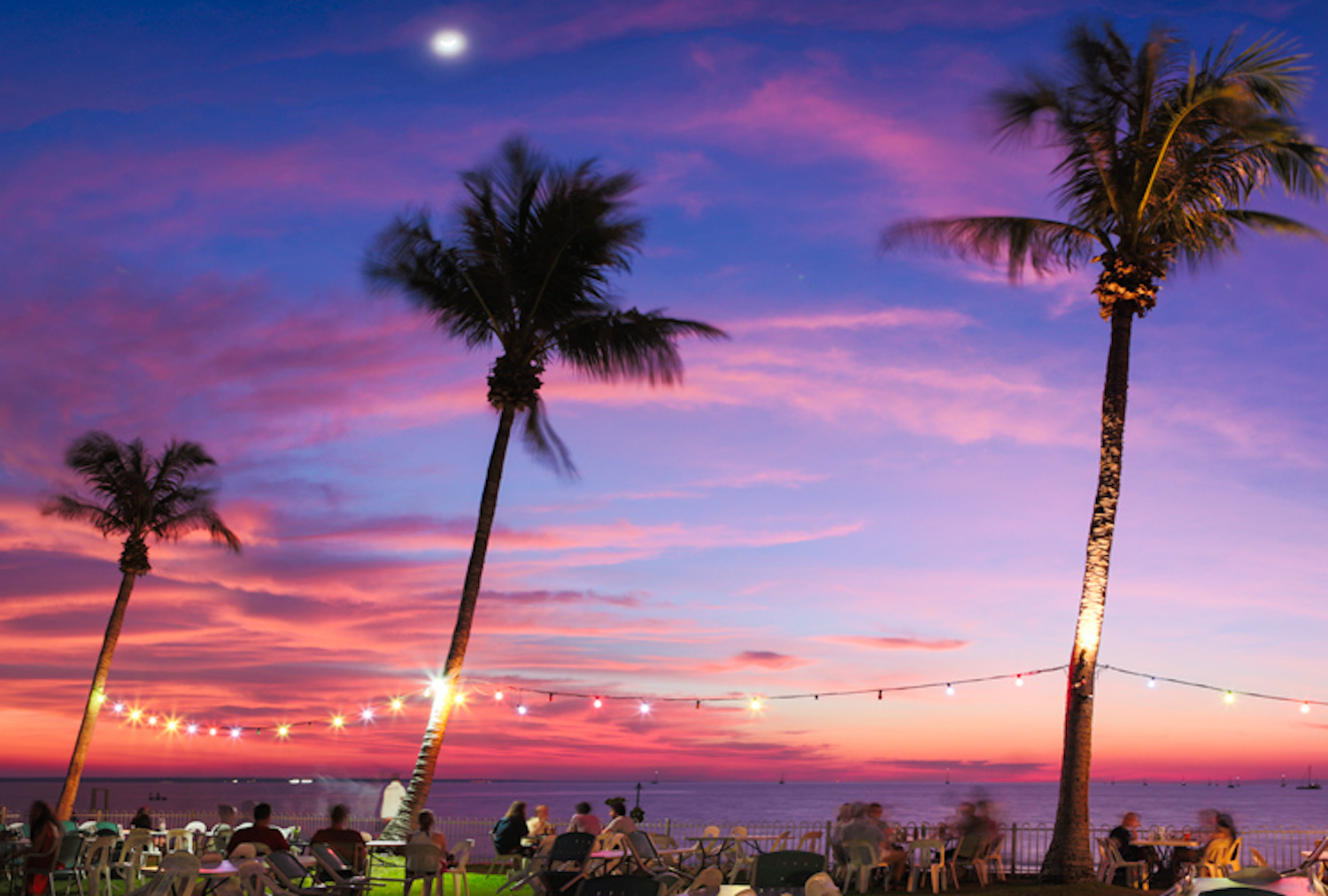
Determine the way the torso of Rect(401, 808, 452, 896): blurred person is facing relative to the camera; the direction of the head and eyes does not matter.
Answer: away from the camera

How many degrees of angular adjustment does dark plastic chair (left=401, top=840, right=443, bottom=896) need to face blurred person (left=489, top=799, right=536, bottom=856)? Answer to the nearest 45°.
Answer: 0° — it already faces them

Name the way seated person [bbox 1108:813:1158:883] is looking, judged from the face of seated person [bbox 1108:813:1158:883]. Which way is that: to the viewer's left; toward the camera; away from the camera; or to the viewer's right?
to the viewer's right

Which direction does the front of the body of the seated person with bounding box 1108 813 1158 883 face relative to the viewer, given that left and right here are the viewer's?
facing to the right of the viewer

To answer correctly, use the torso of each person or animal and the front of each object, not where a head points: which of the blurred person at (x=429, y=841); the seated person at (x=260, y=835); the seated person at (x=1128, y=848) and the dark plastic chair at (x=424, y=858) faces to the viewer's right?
the seated person at (x=1128, y=848)

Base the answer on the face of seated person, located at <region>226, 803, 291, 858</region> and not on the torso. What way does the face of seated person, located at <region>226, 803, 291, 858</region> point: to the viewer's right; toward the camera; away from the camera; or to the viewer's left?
away from the camera

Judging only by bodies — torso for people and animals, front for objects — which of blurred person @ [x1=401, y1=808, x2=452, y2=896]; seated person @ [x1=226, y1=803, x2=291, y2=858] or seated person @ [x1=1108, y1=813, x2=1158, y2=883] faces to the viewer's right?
seated person @ [x1=1108, y1=813, x2=1158, y2=883]

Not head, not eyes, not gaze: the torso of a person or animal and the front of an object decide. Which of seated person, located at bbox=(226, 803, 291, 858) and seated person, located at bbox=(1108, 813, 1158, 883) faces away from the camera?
seated person, located at bbox=(226, 803, 291, 858)

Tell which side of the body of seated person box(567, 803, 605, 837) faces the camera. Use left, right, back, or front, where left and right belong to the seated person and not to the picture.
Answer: back

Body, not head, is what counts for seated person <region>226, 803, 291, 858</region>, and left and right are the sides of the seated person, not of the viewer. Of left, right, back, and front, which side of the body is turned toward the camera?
back

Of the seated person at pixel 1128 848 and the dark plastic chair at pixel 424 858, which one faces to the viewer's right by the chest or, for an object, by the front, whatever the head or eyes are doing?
the seated person

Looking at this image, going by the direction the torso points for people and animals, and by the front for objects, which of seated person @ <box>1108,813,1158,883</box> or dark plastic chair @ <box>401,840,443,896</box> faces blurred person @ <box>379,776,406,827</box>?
the dark plastic chair

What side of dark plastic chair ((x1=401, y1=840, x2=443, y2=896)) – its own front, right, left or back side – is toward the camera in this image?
back

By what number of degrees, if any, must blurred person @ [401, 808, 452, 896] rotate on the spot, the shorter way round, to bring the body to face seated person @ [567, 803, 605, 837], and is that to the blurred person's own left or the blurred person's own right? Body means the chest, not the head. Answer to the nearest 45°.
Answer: approximately 45° to the blurred person's own right
